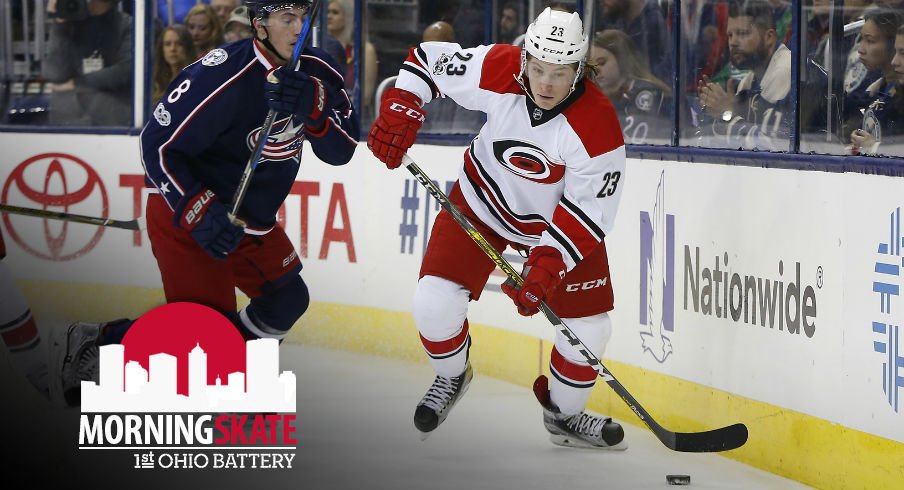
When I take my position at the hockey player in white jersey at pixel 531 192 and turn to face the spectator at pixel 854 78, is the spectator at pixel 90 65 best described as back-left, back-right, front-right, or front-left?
back-left

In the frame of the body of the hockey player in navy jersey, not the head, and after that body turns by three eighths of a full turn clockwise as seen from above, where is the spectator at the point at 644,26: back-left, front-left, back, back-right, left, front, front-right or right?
back-right

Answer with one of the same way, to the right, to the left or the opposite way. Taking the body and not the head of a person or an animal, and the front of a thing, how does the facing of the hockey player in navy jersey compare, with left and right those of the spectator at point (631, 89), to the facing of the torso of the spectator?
to the left

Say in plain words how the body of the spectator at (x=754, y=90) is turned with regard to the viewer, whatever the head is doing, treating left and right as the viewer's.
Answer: facing the viewer and to the left of the viewer

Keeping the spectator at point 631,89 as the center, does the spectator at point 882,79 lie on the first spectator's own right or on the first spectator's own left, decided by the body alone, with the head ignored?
on the first spectator's own left

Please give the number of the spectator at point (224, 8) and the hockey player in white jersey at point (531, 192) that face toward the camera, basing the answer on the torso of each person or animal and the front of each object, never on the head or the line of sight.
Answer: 2

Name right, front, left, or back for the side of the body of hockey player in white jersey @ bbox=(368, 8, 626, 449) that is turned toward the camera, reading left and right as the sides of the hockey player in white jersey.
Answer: front

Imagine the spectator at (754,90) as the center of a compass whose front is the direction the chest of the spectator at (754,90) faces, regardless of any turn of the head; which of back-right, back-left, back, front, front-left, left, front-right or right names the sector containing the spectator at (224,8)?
right

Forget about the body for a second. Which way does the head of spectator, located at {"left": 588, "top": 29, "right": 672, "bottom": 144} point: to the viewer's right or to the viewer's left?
to the viewer's left

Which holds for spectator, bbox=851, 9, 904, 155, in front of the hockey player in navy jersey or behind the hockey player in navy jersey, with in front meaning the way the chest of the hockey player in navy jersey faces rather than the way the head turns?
in front

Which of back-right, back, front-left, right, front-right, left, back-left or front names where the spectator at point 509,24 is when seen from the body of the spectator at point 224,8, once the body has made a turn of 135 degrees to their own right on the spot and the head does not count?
back

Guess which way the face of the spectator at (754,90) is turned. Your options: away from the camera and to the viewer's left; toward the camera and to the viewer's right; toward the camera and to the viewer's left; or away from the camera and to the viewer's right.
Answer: toward the camera and to the viewer's left

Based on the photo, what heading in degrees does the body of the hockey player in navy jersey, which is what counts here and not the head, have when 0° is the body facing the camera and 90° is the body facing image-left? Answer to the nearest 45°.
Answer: approximately 315°

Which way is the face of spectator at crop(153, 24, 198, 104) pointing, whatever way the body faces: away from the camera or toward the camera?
toward the camera

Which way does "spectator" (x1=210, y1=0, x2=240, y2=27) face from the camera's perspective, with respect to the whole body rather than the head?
toward the camera

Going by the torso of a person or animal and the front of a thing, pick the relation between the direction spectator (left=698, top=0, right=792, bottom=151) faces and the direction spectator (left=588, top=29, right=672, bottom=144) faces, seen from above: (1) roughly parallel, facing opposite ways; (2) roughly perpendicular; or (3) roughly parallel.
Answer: roughly parallel
